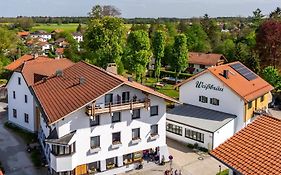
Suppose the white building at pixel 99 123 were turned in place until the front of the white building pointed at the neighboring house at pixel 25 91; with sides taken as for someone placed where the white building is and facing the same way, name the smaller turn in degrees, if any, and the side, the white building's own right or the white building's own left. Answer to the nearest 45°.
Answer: approximately 180°

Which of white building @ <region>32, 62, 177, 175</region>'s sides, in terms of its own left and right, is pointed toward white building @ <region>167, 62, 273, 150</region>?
left

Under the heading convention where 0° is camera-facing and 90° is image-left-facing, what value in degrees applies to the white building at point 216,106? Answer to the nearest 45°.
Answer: approximately 45°

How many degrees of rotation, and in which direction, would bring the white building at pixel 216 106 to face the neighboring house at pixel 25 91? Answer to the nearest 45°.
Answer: approximately 45° to its right
